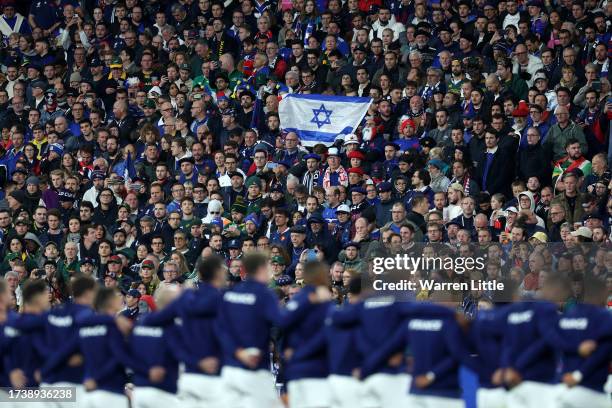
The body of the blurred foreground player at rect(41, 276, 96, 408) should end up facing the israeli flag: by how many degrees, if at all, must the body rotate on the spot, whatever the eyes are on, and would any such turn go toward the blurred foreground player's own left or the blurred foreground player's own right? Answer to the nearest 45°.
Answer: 0° — they already face it

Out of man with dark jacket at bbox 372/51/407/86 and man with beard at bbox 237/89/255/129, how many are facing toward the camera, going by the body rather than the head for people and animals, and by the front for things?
2

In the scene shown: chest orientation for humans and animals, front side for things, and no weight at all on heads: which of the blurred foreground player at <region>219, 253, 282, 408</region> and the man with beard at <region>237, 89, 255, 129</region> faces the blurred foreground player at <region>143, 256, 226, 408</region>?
the man with beard

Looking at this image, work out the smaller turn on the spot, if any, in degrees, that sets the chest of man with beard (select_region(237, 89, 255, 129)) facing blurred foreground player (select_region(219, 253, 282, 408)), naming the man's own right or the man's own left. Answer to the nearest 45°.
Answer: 0° — they already face them

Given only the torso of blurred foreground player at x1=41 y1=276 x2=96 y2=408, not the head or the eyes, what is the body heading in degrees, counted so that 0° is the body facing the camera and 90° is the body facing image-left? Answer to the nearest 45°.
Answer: approximately 225°

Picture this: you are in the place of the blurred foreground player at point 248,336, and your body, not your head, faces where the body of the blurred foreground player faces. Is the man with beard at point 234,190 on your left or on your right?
on your left

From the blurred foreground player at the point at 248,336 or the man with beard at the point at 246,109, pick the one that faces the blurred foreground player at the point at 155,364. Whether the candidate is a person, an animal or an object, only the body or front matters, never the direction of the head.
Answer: the man with beard

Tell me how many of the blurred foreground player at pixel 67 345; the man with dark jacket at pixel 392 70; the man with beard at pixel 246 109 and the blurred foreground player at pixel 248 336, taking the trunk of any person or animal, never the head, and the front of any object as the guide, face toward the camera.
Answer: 2

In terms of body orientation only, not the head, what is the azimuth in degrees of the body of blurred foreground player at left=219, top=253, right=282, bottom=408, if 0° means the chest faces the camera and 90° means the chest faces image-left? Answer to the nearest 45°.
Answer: approximately 225°
